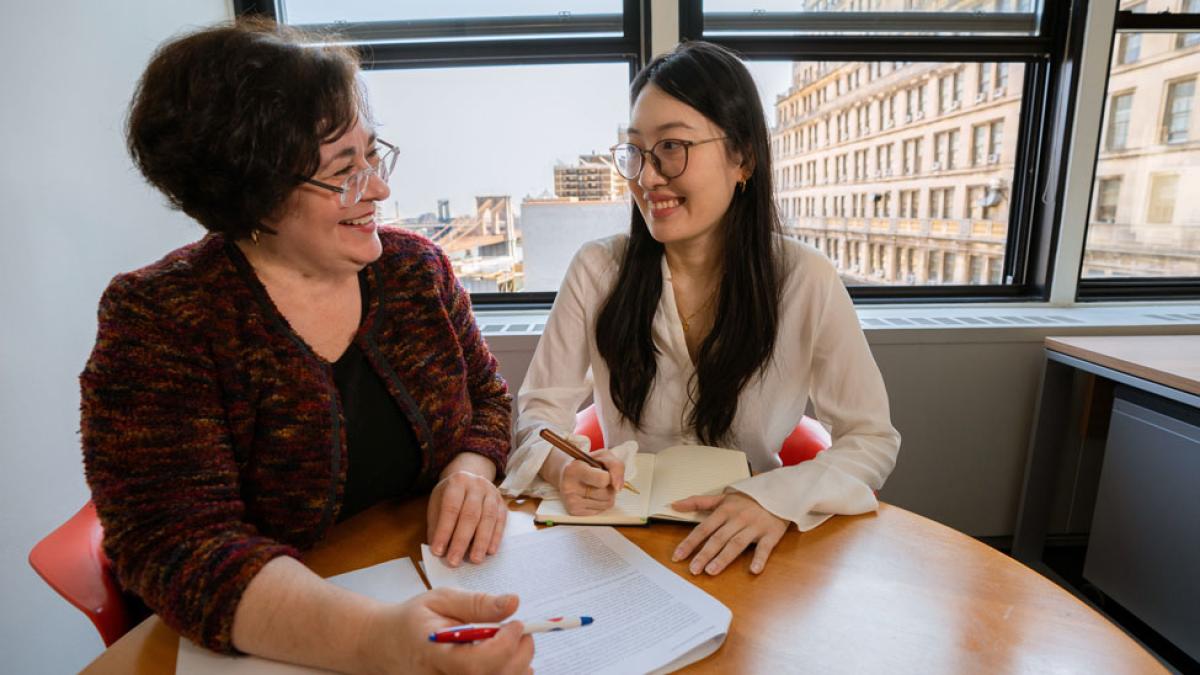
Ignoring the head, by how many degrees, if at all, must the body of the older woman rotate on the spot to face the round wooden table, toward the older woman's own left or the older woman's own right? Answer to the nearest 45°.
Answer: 0° — they already face it

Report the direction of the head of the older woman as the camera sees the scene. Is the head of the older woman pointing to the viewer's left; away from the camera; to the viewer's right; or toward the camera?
to the viewer's right

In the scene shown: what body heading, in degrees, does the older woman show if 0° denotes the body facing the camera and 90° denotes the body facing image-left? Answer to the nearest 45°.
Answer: approximately 315°

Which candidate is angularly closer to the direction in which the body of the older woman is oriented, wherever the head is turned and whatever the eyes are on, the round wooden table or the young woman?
the round wooden table

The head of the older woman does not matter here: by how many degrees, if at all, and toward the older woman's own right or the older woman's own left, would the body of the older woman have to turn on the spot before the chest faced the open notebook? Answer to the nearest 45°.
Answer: approximately 45° to the older woman's own left

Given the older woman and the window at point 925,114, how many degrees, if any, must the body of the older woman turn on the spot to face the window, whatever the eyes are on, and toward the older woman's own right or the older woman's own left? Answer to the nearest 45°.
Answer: approximately 45° to the older woman's own left
